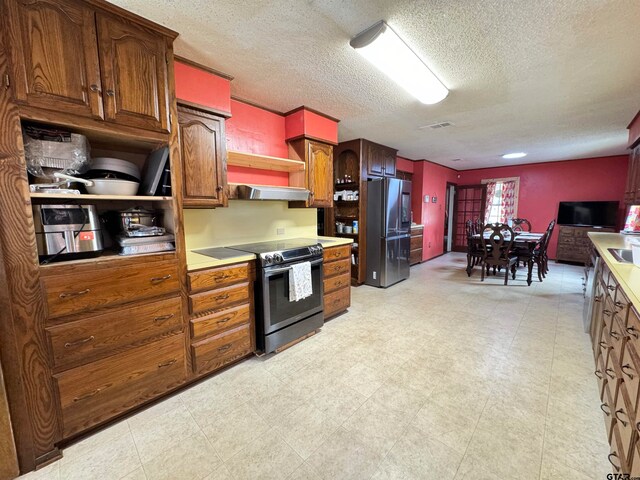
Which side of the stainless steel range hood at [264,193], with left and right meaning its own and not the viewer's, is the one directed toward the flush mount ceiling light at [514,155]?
left

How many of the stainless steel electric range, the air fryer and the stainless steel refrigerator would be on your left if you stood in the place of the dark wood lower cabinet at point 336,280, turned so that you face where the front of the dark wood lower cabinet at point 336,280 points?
1

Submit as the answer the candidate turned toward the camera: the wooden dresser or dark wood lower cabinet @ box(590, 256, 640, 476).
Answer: the wooden dresser

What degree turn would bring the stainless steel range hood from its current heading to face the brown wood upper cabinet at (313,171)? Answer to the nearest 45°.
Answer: approximately 90° to its left

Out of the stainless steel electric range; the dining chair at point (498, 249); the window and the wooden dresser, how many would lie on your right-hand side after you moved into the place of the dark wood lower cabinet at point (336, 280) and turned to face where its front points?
1

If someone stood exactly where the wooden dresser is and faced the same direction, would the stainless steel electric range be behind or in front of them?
in front

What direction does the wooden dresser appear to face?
toward the camera

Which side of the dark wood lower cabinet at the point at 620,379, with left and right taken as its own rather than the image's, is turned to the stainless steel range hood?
front

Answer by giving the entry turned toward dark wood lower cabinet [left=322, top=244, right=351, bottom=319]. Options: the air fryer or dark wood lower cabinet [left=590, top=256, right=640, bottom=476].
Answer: dark wood lower cabinet [left=590, top=256, right=640, bottom=476]

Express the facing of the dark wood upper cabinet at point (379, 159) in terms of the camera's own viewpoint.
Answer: facing the viewer and to the right of the viewer

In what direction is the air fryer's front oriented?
toward the camera

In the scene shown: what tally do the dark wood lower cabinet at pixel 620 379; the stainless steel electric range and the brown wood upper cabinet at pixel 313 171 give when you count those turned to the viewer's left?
1

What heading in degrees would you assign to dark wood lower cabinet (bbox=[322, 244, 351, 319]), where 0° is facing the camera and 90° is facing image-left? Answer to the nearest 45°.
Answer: approximately 315°

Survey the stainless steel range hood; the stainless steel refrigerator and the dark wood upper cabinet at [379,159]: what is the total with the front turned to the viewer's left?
0

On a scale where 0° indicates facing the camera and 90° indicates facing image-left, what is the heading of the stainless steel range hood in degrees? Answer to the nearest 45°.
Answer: approximately 315°

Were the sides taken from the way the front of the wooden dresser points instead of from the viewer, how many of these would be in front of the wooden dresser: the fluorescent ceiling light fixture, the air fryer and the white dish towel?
3

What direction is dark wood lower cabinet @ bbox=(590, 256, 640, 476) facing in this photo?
to the viewer's left
